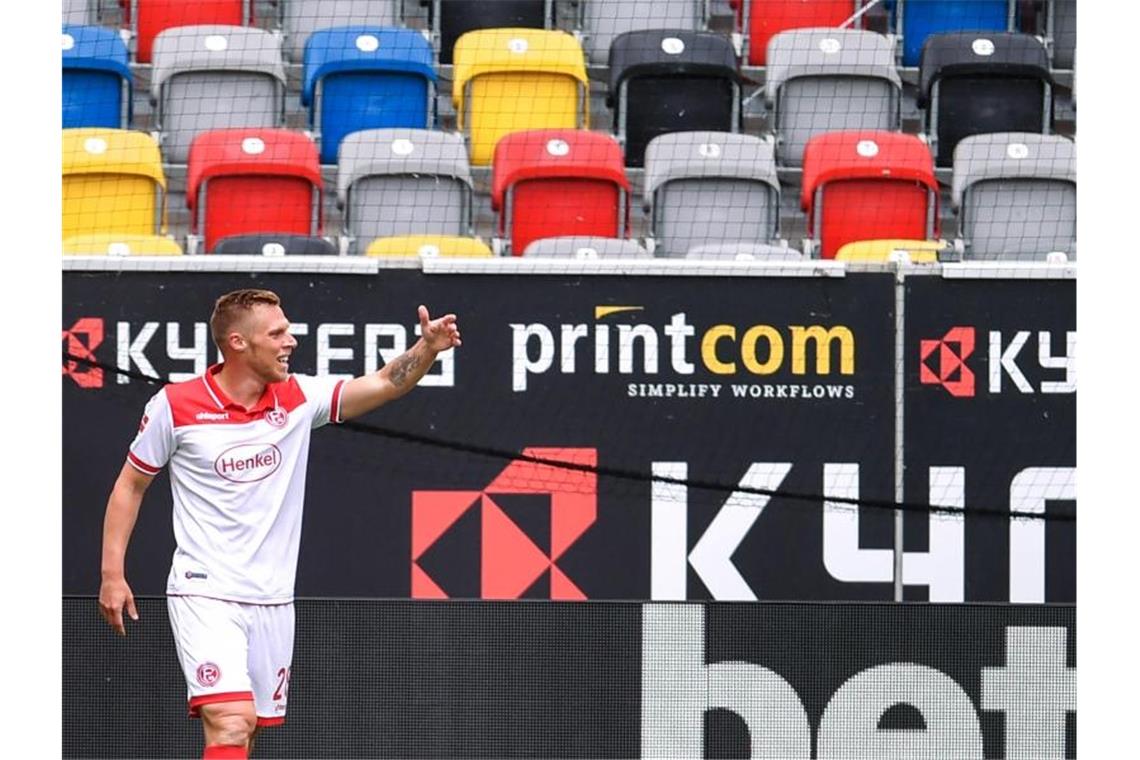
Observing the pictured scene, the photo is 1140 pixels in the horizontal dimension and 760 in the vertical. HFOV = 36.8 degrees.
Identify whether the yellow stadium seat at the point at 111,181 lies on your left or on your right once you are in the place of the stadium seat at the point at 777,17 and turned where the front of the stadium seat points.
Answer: on your right

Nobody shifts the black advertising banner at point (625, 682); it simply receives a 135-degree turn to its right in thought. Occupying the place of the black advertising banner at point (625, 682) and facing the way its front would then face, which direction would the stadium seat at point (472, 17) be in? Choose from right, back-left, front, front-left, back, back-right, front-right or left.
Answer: front-right

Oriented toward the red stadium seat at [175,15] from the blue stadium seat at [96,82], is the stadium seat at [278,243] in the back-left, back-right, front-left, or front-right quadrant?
back-right

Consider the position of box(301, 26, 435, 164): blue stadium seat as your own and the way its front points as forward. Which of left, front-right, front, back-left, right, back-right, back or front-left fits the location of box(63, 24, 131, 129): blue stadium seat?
right

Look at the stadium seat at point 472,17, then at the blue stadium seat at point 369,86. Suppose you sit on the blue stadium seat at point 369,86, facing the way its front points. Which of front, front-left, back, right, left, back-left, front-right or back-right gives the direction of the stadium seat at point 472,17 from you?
back-left

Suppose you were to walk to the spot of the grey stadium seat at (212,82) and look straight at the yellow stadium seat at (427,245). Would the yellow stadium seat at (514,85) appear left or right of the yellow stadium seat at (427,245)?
left

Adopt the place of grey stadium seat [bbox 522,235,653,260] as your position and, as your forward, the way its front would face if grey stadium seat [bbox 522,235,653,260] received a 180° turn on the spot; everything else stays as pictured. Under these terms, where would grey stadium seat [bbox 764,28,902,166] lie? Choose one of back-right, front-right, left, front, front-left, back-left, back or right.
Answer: front-right

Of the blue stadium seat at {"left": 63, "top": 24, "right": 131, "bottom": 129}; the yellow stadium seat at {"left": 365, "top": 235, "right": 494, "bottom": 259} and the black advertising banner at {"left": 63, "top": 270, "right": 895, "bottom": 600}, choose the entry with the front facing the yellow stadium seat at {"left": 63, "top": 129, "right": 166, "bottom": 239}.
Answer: the blue stadium seat

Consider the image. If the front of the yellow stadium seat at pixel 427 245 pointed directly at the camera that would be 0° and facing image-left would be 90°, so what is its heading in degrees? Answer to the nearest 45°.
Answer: approximately 0°

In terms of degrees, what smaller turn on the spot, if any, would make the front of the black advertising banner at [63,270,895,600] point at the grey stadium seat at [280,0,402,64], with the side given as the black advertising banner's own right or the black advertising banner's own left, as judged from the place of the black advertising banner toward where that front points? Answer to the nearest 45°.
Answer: approximately 180°

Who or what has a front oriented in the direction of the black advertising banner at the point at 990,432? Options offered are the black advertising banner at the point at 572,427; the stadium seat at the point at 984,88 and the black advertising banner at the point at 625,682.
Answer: the stadium seat
